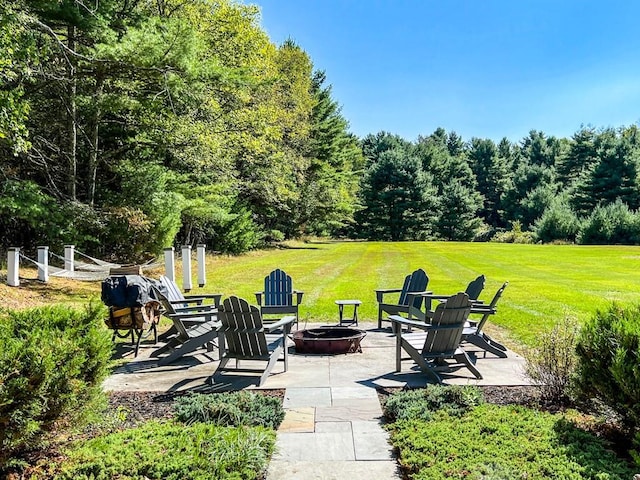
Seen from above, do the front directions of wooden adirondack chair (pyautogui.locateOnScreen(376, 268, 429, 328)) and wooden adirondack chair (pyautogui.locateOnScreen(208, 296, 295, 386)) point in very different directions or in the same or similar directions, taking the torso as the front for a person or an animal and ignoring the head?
very different directions

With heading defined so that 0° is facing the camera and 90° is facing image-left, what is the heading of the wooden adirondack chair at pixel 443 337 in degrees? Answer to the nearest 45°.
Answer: approximately 135°

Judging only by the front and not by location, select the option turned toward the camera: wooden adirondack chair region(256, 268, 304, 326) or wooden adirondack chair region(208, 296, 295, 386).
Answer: wooden adirondack chair region(256, 268, 304, 326)

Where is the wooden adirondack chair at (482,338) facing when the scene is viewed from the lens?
facing to the left of the viewer

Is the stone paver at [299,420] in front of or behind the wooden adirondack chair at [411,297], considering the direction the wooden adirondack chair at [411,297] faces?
in front

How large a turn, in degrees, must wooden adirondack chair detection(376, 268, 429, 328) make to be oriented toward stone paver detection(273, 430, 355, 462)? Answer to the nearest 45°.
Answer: approximately 45° to its left

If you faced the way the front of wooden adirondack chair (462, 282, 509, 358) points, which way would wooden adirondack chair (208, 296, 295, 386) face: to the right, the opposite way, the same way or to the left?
to the right

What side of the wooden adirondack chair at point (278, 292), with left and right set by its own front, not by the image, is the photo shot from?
front

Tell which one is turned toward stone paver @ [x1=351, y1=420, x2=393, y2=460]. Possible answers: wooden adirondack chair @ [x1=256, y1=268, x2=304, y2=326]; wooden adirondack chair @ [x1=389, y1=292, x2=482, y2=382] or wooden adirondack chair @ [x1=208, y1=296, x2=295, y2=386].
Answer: wooden adirondack chair @ [x1=256, y1=268, x2=304, y2=326]

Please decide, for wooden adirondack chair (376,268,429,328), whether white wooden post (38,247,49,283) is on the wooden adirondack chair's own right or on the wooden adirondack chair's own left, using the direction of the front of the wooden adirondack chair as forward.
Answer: on the wooden adirondack chair's own right

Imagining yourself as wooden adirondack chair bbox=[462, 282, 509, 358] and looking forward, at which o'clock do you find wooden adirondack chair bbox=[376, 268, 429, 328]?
wooden adirondack chair bbox=[376, 268, 429, 328] is roughly at 2 o'clock from wooden adirondack chair bbox=[462, 282, 509, 358].

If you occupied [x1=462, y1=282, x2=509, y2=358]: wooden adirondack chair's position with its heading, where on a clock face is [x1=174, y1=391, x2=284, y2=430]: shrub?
The shrub is roughly at 10 o'clock from the wooden adirondack chair.

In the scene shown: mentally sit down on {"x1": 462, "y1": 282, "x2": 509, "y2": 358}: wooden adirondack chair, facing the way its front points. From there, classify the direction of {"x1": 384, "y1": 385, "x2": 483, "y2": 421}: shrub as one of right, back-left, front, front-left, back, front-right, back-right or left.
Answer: left

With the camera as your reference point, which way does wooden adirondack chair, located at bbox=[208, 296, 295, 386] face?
facing away from the viewer and to the right of the viewer

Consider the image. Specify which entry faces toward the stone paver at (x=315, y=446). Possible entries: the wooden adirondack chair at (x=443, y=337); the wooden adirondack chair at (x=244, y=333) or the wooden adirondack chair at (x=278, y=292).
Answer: the wooden adirondack chair at (x=278, y=292)

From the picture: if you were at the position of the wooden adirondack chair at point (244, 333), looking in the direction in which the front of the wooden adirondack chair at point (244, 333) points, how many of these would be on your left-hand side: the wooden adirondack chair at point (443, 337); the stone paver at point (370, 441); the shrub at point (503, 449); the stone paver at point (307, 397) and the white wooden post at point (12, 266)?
1

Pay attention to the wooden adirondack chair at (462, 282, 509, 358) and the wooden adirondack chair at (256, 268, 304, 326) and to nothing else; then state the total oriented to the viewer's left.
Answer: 1

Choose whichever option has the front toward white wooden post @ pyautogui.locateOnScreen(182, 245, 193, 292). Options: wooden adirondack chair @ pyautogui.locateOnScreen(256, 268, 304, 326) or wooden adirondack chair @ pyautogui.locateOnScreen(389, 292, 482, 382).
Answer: wooden adirondack chair @ pyautogui.locateOnScreen(389, 292, 482, 382)

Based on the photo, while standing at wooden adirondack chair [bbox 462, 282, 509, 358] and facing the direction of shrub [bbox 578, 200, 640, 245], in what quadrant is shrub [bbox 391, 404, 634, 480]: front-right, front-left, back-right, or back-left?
back-right

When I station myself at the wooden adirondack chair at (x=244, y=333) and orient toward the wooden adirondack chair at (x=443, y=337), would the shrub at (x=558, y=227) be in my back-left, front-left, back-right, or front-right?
front-left

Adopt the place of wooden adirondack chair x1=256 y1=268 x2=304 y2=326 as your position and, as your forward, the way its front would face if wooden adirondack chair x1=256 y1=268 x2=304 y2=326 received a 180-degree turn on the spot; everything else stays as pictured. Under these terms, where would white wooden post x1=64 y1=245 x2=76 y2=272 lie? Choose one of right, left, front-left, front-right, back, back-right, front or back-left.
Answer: front-left

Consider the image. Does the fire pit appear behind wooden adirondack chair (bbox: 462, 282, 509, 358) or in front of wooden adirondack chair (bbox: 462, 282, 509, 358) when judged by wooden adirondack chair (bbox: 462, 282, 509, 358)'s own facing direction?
in front
